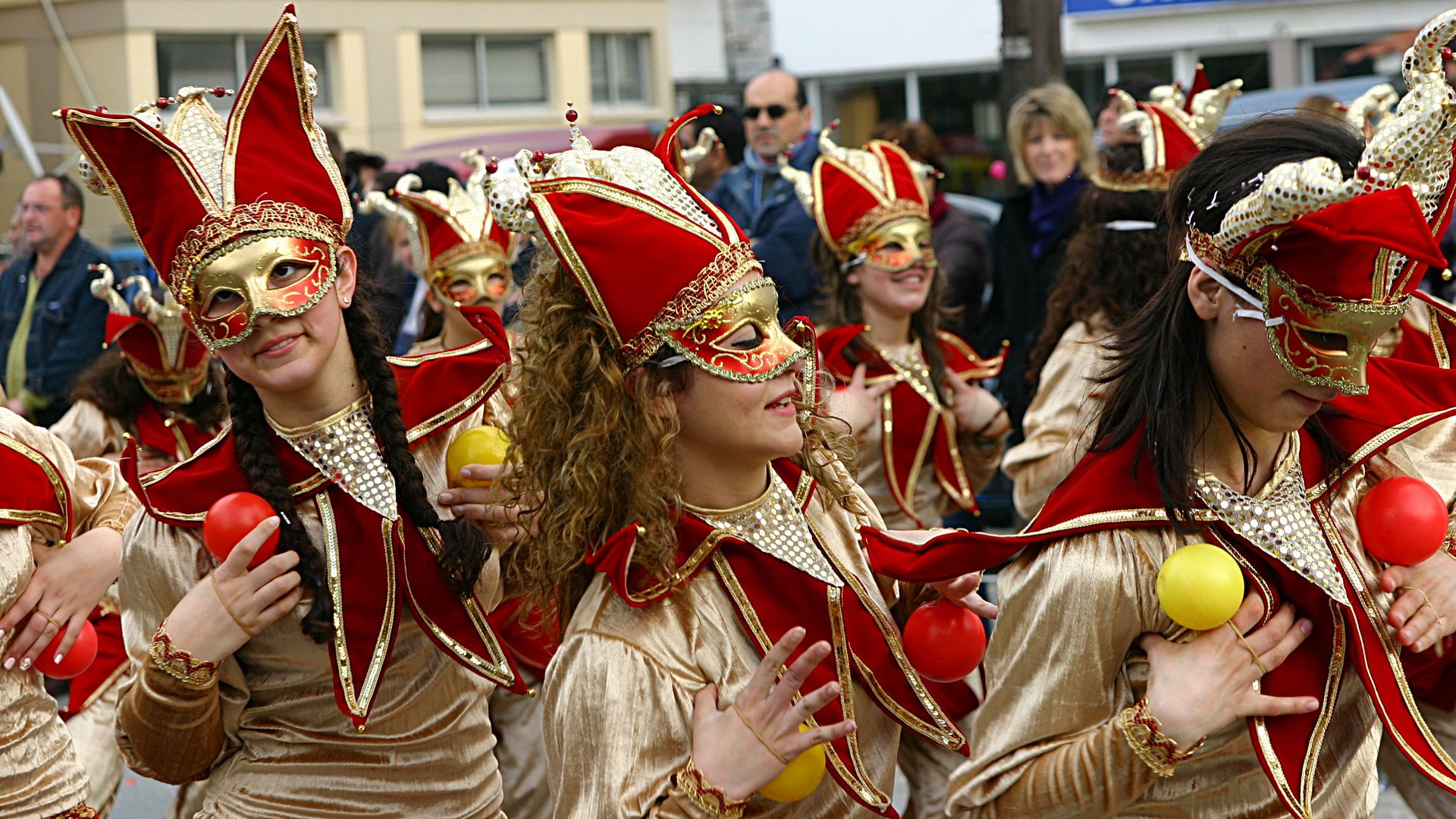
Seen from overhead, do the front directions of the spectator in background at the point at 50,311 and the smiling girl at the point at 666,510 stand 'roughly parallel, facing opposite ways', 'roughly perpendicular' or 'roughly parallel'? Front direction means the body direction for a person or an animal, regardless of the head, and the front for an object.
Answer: roughly perpendicular

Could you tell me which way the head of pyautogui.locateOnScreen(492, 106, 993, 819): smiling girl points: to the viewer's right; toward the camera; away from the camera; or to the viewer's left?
to the viewer's right

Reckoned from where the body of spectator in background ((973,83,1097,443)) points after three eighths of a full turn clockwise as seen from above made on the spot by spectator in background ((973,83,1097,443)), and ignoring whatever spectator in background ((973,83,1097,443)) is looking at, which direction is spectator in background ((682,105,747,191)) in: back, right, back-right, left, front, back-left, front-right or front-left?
front

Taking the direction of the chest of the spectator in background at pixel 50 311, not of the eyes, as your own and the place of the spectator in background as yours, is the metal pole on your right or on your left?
on your right

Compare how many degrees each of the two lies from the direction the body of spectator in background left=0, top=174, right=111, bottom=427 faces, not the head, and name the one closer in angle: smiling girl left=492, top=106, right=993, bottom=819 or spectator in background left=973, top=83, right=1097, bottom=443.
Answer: the smiling girl

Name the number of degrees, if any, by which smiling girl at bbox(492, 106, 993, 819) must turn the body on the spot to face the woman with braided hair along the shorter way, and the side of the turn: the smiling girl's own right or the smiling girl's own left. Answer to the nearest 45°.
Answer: approximately 180°

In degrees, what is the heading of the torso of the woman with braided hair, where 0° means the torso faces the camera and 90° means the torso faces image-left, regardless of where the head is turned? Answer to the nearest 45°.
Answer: approximately 0°

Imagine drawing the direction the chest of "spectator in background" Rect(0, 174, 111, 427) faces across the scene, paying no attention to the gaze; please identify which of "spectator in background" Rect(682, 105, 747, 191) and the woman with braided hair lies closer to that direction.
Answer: the woman with braided hair

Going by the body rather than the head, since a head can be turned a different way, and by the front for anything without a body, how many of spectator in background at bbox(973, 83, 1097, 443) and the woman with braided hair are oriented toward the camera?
2
